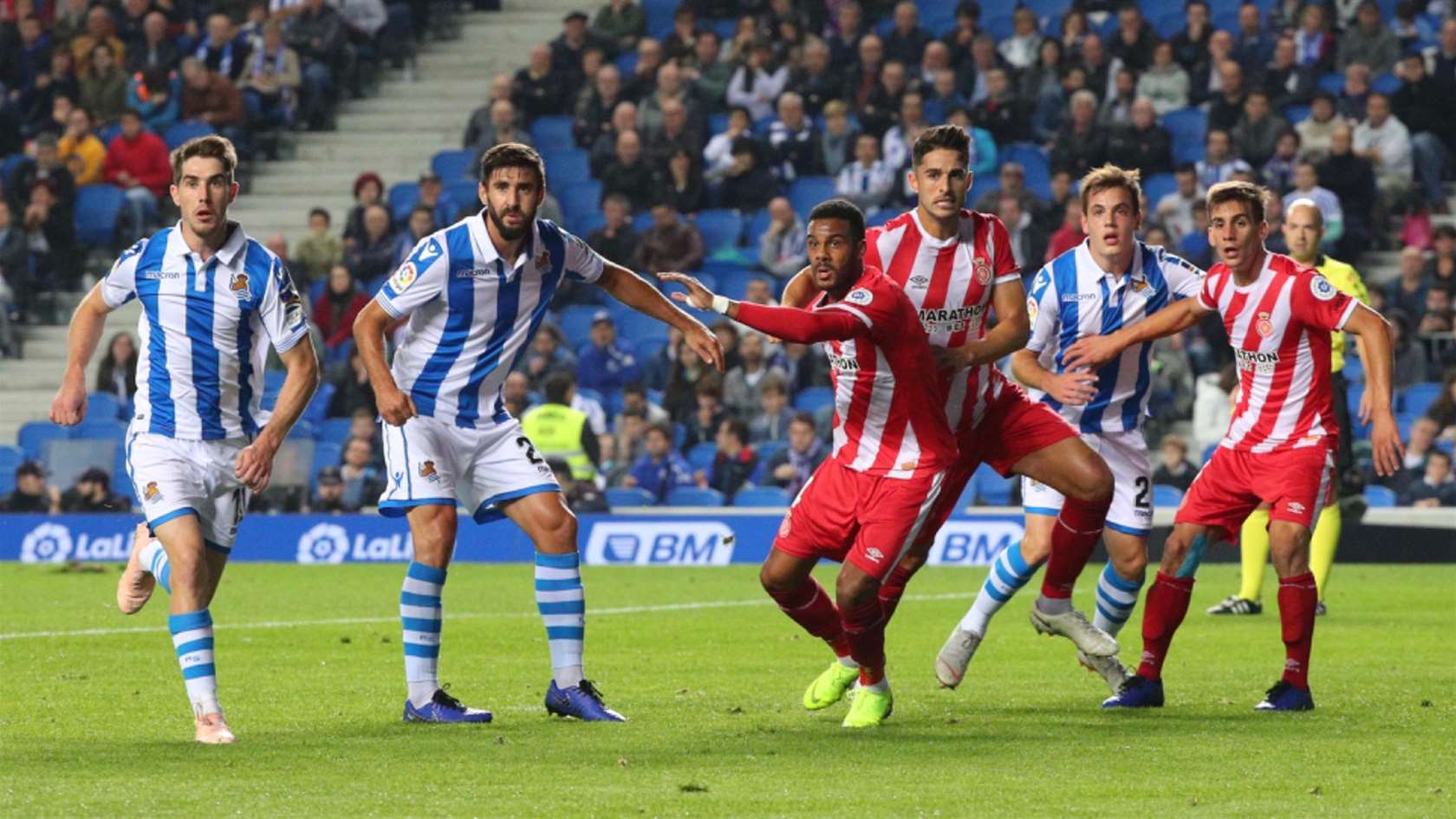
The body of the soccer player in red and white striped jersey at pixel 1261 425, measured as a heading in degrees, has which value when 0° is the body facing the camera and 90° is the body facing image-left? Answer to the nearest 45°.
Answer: approximately 45°

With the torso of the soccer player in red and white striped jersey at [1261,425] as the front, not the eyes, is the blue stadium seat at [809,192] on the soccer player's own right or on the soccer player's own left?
on the soccer player's own right

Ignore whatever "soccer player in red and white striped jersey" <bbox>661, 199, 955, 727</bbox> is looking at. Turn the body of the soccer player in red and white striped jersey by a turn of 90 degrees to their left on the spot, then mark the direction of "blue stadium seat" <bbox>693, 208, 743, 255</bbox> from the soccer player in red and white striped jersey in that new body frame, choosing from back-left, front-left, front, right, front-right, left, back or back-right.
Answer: back-left

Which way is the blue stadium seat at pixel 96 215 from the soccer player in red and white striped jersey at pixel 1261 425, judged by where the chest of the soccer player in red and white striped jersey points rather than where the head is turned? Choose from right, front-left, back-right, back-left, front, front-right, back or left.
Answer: right

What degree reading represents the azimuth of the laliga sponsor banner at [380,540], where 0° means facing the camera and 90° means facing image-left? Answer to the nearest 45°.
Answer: approximately 0°

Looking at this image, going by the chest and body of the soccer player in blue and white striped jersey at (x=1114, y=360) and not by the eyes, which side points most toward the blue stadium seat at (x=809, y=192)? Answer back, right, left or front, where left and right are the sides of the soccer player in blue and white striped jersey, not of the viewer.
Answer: back

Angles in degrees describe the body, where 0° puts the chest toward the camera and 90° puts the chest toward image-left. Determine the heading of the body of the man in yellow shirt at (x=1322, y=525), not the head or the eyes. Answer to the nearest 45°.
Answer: approximately 45°

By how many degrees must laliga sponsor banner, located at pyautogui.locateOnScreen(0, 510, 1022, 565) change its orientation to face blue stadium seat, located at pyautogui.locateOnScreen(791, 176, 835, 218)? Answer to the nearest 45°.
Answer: approximately 135° to its left

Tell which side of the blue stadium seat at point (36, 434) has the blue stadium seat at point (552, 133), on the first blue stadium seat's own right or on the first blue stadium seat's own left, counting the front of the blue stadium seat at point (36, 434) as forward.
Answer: on the first blue stadium seat's own left

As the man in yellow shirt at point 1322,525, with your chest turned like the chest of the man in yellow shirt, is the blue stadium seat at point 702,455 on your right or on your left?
on your right

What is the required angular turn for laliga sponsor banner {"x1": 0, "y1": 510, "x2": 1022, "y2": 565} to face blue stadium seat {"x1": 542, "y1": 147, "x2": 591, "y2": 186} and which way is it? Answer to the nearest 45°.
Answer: approximately 180°
